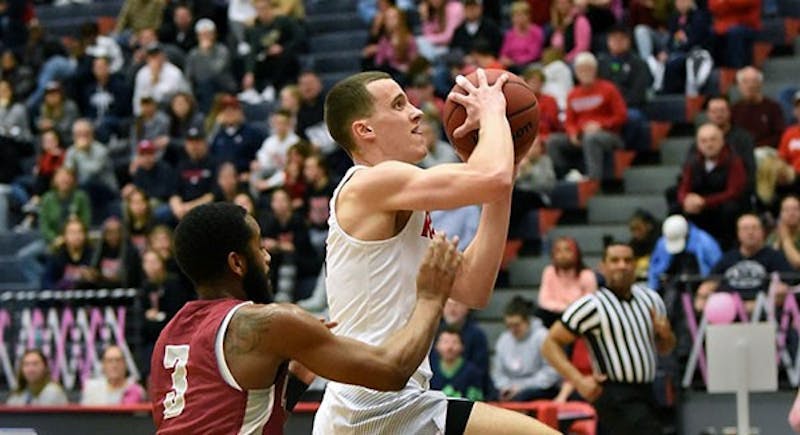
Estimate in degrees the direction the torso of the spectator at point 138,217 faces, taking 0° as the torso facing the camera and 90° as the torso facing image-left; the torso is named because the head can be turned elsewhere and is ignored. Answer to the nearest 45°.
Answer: approximately 0°

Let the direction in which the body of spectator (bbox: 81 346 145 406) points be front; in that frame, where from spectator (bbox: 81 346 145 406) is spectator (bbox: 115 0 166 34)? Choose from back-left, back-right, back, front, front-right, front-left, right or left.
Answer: back

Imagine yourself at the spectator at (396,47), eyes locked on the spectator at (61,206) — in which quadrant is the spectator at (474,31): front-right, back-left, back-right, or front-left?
back-left

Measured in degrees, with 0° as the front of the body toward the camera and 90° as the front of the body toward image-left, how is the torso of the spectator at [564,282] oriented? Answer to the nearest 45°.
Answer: approximately 0°

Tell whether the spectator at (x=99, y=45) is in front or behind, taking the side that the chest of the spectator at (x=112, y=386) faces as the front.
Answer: behind
